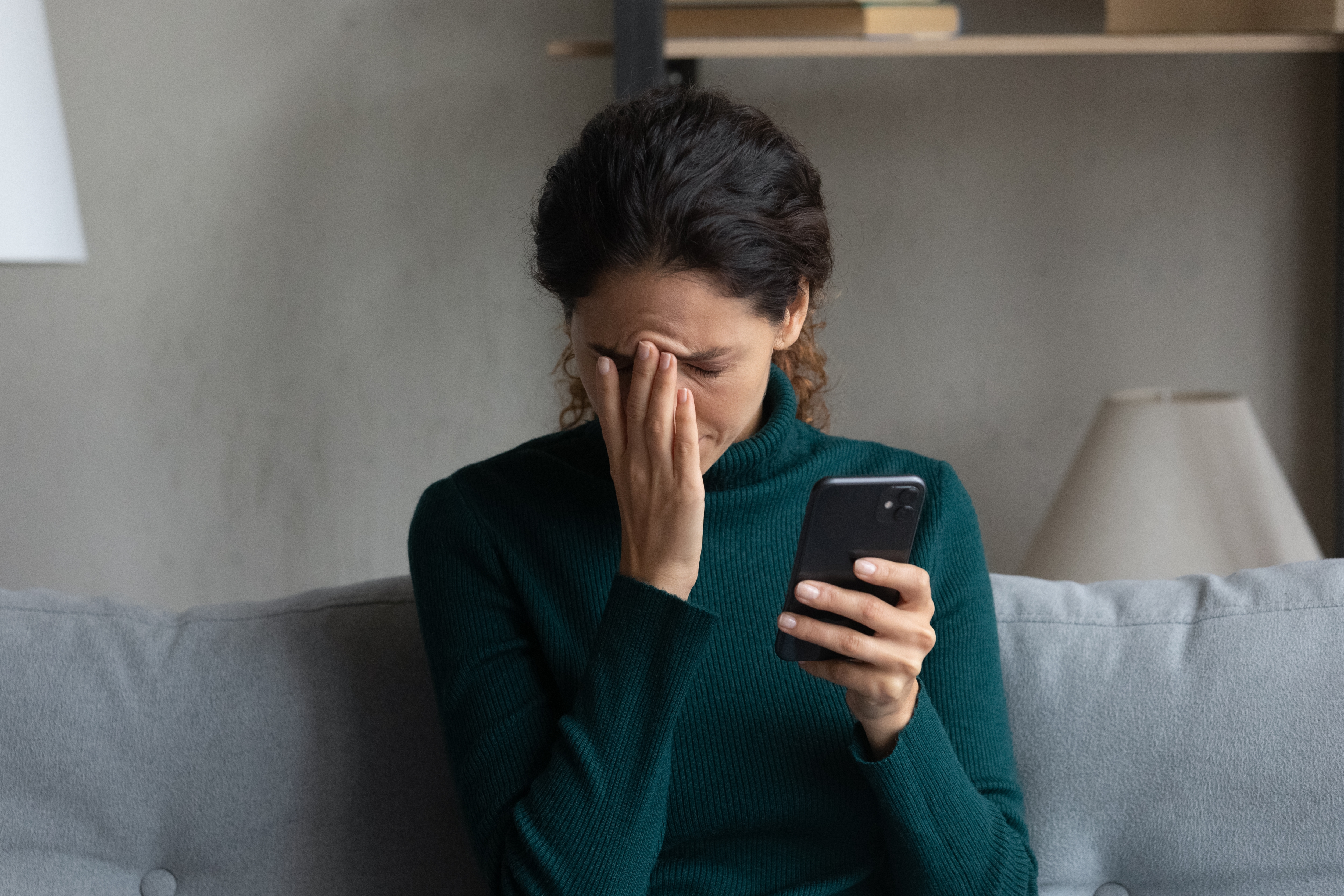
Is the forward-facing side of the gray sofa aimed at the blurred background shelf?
no

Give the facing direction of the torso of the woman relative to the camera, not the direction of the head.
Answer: toward the camera

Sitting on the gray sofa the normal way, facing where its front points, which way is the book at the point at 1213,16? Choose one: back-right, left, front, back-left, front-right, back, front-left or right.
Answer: back-left

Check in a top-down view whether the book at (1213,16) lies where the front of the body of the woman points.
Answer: no

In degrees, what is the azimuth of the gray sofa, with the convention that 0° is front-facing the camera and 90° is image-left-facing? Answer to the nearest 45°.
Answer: approximately 0°

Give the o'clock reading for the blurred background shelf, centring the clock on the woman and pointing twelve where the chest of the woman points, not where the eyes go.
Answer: The blurred background shelf is roughly at 7 o'clock from the woman.

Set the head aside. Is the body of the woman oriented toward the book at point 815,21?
no
